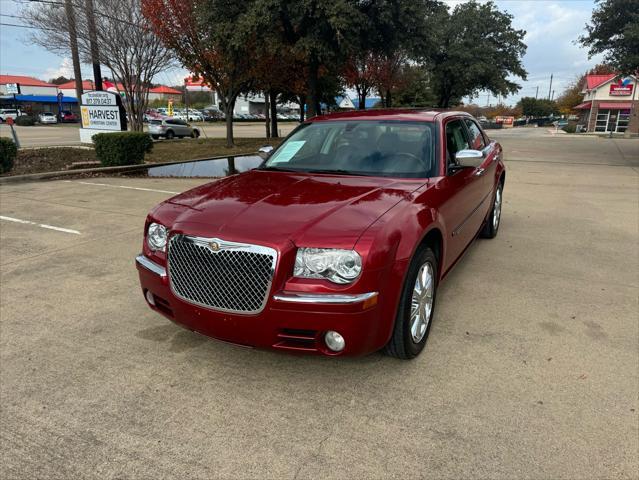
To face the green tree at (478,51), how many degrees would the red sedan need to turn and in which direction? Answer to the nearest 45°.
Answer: approximately 135° to its right

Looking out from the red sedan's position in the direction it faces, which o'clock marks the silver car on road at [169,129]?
The silver car on road is roughly at 4 o'clock from the red sedan.

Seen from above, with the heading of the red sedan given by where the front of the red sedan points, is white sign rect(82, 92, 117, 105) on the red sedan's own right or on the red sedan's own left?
on the red sedan's own right

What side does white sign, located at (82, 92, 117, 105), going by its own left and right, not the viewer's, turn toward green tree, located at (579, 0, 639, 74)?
left

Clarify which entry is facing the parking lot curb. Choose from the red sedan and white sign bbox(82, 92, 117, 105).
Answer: the white sign

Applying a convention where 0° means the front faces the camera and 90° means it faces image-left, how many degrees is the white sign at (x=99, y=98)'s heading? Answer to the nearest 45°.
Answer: approximately 0°

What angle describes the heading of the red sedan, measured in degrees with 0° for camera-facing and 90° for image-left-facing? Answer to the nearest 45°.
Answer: approximately 45°

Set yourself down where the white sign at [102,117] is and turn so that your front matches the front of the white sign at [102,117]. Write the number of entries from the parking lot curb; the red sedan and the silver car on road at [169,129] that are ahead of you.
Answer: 2

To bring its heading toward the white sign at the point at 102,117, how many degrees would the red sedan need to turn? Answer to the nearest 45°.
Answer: approximately 90° to its right

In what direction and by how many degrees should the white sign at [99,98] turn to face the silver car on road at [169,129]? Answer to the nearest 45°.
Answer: approximately 180°

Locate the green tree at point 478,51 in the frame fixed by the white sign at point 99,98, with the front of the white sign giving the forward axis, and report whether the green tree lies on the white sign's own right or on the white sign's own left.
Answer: on the white sign's own left

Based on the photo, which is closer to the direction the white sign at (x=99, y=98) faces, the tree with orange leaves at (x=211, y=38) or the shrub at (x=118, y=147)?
the shrub

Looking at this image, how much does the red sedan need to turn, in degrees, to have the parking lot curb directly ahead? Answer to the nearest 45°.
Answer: approximately 90° to its right
